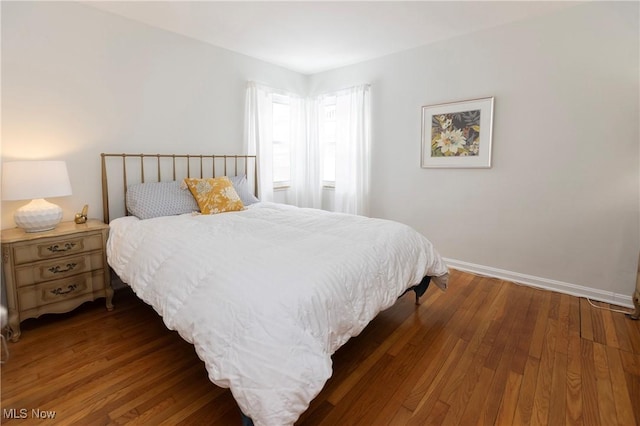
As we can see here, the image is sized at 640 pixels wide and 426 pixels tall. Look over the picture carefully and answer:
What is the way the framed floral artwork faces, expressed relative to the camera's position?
facing the viewer and to the left of the viewer

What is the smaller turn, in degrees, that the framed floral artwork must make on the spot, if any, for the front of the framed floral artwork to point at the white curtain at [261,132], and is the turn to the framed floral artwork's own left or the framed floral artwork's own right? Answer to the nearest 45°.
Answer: approximately 45° to the framed floral artwork's own right

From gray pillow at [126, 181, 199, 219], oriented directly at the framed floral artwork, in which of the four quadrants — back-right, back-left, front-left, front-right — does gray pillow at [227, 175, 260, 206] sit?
front-left

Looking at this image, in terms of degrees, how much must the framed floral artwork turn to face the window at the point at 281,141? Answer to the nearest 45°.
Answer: approximately 45° to its right

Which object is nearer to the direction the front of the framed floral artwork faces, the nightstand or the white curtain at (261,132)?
the nightstand

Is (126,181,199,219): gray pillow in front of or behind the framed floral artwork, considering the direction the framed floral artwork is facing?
in front

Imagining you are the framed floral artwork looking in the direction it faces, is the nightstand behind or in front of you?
in front

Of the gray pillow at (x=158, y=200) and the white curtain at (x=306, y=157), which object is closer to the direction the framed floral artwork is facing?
the gray pillow

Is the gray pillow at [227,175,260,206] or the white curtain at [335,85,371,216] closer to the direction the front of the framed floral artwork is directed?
the gray pillow

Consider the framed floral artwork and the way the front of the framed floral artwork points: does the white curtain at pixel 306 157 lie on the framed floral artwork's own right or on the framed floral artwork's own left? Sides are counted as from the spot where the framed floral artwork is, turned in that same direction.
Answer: on the framed floral artwork's own right

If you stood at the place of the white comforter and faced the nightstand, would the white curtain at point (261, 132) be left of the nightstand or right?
right

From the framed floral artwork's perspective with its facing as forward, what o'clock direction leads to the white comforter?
The white comforter is roughly at 11 o'clock from the framed floral artwork.
